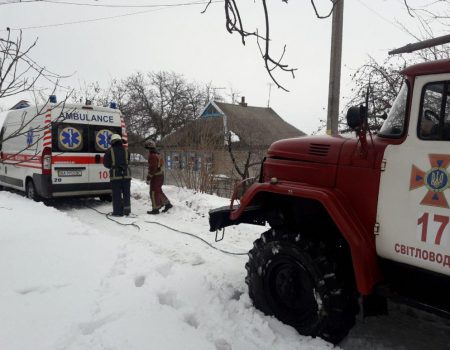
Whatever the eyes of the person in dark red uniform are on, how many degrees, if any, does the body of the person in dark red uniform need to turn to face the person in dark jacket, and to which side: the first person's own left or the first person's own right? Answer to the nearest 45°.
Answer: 0° — they already face them

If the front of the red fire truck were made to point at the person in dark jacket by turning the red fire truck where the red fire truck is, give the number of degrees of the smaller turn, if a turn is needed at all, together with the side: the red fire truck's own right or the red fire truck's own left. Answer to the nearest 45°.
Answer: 0° — it already faces them

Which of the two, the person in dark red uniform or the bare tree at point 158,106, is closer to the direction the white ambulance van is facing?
the bare tree

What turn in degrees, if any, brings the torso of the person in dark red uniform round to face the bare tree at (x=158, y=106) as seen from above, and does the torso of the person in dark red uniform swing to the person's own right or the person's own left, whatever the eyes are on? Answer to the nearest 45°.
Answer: approximately 90° to the person's own right

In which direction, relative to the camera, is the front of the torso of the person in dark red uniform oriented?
to the viewer's left

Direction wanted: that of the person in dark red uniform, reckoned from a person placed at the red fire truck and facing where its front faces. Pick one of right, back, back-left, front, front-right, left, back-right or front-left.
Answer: front

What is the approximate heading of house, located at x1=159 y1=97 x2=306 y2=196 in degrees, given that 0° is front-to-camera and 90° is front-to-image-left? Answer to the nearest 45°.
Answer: approximately 45°

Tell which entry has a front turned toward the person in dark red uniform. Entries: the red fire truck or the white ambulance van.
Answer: the red fire truck

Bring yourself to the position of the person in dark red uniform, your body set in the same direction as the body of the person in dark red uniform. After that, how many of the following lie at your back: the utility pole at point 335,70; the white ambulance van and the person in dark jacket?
1

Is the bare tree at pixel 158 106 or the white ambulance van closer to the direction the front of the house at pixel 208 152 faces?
the white ambulance van

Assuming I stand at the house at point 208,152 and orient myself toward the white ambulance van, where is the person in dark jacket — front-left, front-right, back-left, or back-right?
front-left

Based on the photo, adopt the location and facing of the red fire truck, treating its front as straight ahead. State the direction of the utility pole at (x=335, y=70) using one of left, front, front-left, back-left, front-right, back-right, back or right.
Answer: front-right

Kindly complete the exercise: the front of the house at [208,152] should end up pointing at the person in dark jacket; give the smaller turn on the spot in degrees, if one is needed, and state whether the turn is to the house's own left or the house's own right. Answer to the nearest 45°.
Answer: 0° — it already faces them
